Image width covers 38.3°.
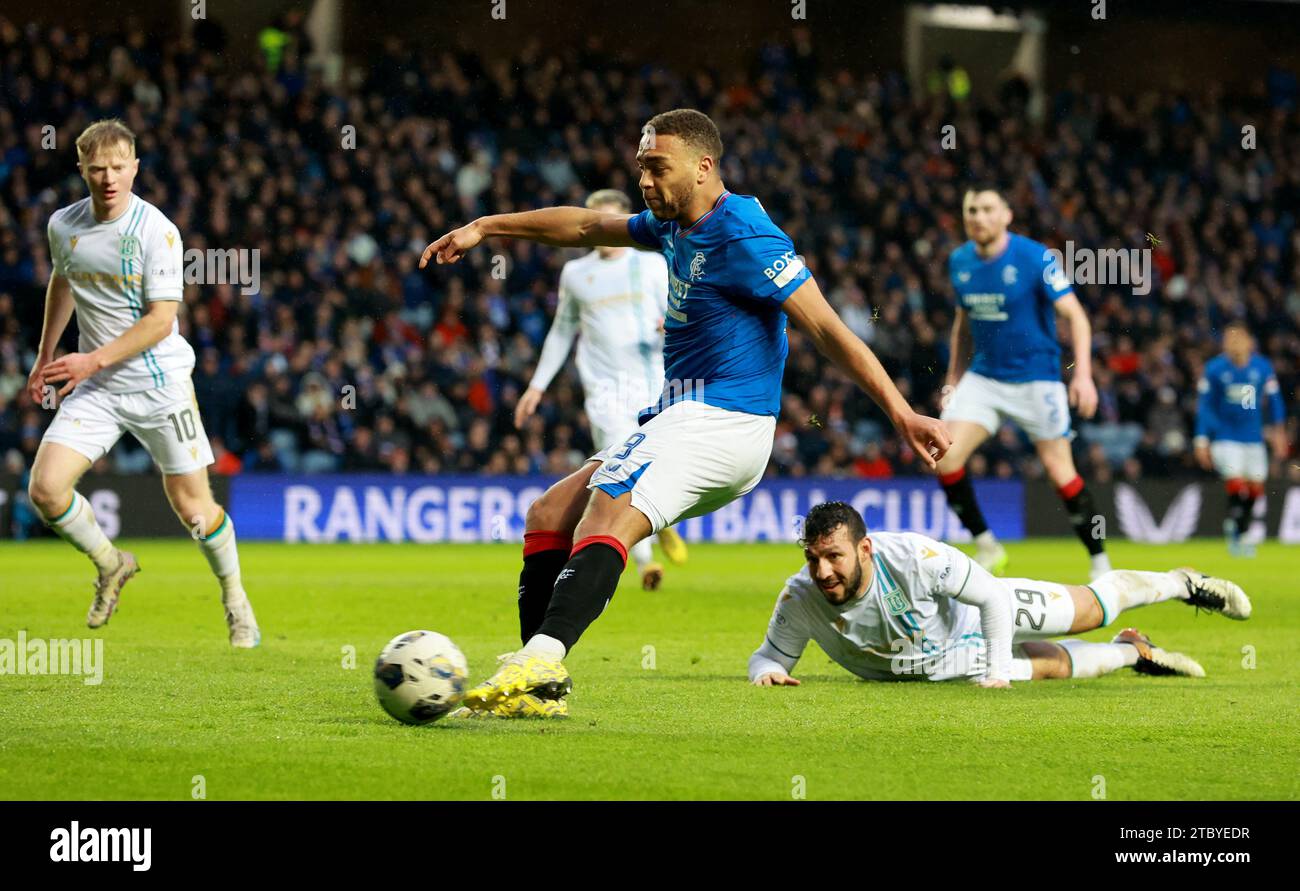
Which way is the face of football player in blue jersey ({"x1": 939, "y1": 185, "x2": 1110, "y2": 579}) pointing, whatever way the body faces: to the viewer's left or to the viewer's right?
to the viewer's left

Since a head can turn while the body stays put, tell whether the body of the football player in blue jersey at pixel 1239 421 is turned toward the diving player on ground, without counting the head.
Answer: yes

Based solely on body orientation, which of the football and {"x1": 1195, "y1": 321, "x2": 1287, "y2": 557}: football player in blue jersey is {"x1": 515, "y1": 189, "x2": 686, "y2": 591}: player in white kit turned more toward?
the football

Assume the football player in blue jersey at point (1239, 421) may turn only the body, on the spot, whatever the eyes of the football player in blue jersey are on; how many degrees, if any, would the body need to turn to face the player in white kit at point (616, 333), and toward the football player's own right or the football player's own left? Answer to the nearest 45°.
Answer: approximately 45° to the football player's own right

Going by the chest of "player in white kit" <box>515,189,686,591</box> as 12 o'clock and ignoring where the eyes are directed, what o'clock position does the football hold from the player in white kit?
The football is roughly at 12 o'clock from the player in white kit.

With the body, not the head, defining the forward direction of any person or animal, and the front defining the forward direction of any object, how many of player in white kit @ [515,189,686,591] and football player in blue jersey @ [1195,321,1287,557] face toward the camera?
2

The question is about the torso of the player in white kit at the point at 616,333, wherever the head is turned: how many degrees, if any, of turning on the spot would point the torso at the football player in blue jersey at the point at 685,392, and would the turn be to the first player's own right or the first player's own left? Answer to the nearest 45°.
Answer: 0° — they already face them

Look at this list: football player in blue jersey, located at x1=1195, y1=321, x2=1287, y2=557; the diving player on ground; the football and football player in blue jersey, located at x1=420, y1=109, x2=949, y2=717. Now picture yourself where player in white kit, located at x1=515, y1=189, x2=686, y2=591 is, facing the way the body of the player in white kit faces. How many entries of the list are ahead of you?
3

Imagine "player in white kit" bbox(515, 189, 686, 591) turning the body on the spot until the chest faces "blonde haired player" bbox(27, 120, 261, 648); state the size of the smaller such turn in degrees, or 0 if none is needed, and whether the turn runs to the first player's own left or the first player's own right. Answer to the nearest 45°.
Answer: approximately 45° to the first player's own right
